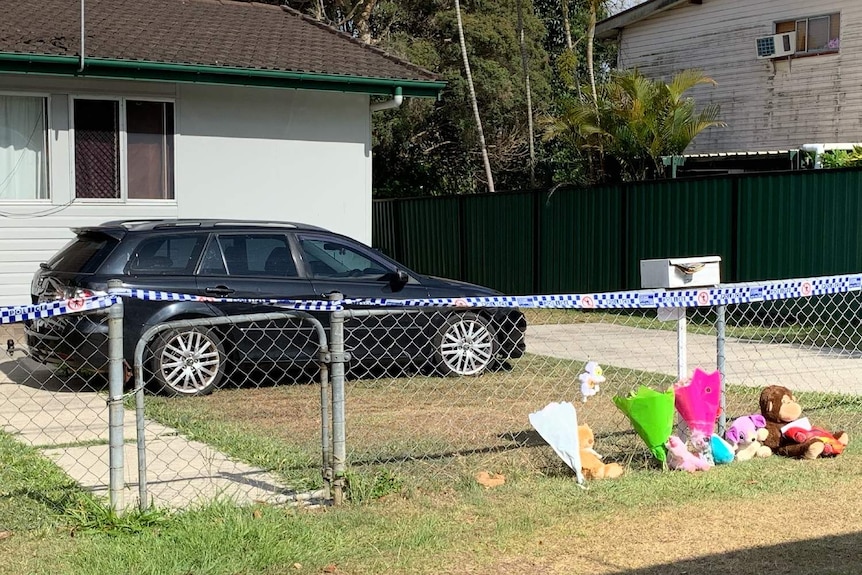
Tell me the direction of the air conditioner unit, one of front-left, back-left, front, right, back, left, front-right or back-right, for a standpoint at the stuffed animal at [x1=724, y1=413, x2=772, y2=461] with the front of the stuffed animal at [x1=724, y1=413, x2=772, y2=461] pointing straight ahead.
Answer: back-left

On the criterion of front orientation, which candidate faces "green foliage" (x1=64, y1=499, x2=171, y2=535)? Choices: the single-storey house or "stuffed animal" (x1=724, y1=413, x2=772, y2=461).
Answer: the single-storey house

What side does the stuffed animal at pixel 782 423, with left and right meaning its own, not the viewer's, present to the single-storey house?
back

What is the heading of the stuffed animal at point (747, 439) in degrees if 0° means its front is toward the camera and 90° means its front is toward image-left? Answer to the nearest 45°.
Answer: approximately 315°

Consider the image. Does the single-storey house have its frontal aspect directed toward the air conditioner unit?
no

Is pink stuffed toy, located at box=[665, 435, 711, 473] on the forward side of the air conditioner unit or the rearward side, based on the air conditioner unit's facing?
on the forward side

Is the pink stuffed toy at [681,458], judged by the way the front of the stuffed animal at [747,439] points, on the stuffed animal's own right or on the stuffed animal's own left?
on the stuffed animal's own right

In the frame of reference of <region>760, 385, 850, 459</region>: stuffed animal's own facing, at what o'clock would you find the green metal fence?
The green metal fence is roughly at 7 o'clock from the stuffed animal.

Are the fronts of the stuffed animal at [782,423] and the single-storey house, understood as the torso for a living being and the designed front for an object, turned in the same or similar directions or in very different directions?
same or similar directions

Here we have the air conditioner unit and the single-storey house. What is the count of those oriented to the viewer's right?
0

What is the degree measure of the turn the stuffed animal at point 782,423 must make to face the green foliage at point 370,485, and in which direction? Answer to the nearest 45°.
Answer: approximately 90° to its right

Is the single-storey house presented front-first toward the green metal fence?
no

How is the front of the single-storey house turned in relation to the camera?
facing the viewer
